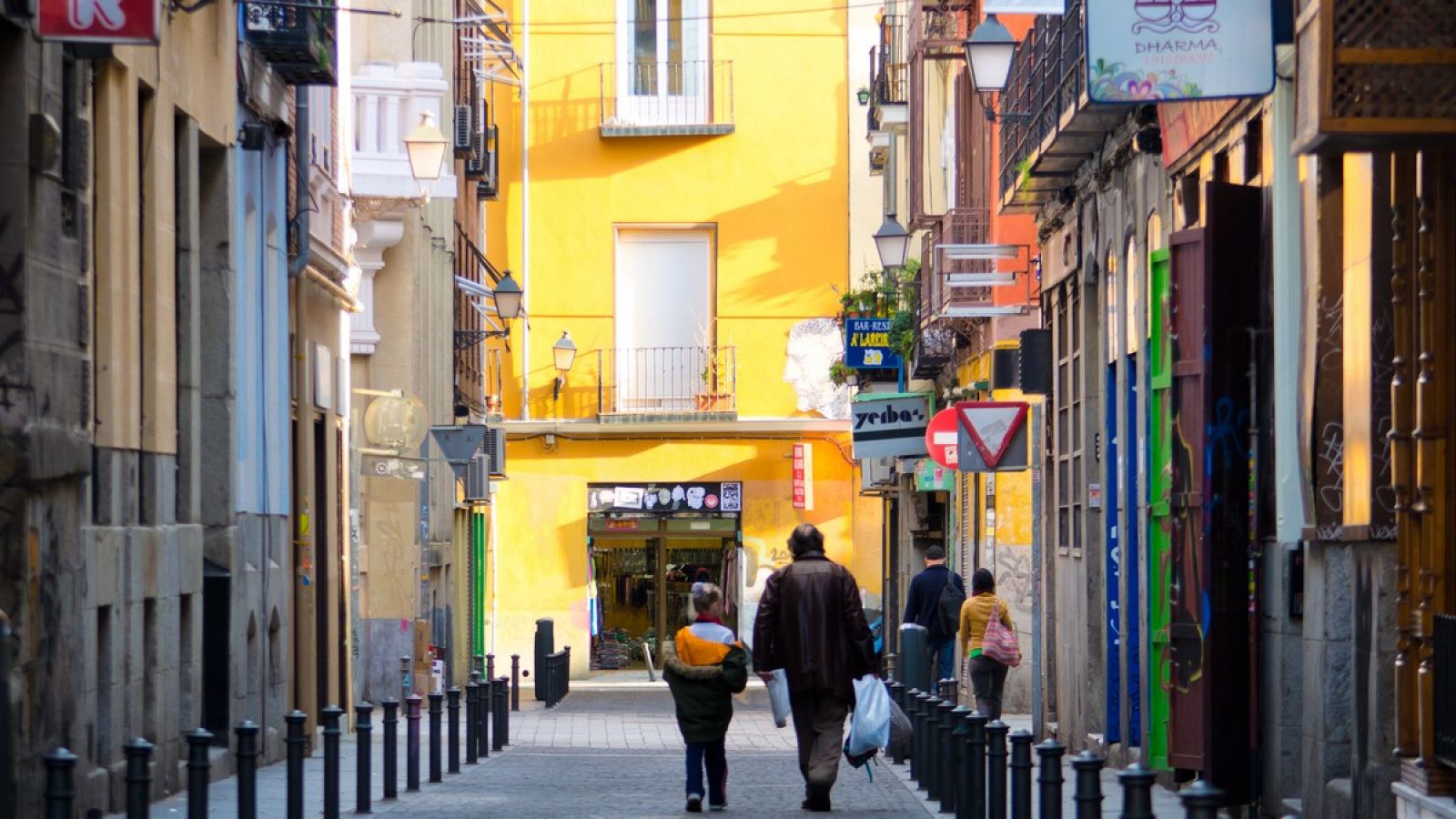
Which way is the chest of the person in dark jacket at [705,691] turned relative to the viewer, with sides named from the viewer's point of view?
facing away from the viewer

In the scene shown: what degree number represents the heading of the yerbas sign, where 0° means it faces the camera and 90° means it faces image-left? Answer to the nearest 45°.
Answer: approximately 0°

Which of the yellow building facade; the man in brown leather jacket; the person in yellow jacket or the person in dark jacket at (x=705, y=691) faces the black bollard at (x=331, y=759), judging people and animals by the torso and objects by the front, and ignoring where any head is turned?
the yellow building facade

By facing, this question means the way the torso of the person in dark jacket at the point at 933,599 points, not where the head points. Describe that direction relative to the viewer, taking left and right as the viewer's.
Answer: facing away from the viewer

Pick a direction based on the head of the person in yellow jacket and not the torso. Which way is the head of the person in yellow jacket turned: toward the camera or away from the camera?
away from the camera

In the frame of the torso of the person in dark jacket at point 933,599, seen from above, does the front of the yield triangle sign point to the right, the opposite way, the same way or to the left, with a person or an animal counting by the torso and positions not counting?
the opposite way

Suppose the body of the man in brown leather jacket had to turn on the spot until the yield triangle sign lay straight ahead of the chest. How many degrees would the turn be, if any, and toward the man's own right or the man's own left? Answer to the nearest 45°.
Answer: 0° — they already face it

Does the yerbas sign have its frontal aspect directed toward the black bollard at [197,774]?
yes

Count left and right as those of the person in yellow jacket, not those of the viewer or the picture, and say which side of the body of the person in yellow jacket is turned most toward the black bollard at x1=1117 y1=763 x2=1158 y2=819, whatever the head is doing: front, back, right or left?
back

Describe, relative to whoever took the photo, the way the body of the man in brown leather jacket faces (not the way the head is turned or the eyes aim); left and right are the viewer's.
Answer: facing away from the viewer

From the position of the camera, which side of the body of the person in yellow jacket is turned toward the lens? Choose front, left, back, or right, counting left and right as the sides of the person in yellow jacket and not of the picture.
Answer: back

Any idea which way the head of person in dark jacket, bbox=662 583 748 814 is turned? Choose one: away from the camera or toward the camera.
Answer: away from the camera

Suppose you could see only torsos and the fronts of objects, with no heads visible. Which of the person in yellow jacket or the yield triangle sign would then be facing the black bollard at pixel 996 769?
the yield triangle sign
